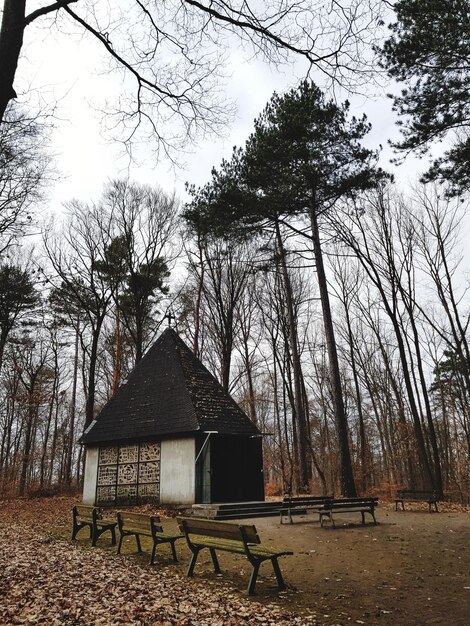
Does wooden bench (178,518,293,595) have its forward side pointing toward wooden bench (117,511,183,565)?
no

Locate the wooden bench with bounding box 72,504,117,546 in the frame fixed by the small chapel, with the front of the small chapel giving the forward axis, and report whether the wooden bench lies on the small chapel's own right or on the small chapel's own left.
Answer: on the small chapel's own right

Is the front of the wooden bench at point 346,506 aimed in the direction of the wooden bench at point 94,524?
no

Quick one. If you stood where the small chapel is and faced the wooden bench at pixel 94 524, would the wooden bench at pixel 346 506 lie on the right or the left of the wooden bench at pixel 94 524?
left

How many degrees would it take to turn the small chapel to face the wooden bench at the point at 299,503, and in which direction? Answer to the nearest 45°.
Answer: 0° — it already faces it

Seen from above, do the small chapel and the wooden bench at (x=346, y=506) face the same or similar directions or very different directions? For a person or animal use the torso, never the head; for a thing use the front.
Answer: very different directions

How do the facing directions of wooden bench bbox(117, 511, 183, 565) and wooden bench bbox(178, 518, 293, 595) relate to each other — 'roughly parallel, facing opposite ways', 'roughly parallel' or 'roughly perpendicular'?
roughly parallel

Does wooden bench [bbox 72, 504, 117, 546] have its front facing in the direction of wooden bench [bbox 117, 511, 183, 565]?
no

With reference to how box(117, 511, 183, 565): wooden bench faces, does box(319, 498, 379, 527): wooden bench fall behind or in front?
in front

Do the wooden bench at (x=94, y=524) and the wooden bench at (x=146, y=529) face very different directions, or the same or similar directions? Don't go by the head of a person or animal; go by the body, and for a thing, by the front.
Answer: same or similar directions

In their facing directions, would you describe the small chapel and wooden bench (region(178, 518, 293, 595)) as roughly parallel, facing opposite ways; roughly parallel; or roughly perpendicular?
roughly perpendicular

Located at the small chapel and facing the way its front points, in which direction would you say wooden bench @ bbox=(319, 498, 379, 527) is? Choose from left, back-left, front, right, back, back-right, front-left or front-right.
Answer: front
